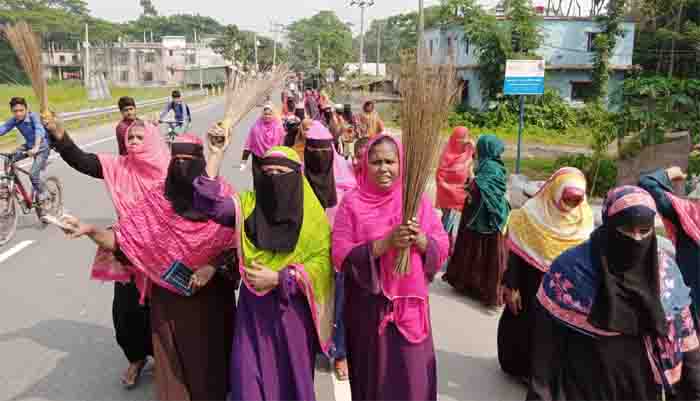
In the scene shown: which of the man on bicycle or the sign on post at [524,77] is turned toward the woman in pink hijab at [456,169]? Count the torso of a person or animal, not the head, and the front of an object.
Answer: the sign on post

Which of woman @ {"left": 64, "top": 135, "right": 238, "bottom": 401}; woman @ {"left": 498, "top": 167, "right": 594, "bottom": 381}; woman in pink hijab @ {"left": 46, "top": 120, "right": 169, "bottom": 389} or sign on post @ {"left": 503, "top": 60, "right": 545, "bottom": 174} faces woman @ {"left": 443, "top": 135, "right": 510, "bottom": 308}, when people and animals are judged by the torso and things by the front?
the sign on post

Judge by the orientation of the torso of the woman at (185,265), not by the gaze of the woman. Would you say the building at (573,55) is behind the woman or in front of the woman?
behind

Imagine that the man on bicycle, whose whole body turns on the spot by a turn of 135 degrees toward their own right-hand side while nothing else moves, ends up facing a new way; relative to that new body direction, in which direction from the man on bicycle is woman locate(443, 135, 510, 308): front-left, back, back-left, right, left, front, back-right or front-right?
back-right

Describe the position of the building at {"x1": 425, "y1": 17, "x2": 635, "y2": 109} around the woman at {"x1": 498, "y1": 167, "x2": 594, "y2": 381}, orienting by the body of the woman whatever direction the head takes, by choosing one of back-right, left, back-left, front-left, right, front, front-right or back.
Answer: back-left

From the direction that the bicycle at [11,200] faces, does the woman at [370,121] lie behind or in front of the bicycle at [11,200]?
behind

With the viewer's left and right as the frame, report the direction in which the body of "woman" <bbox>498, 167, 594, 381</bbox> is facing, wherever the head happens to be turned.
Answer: facing the viewer and to the right of the viewer

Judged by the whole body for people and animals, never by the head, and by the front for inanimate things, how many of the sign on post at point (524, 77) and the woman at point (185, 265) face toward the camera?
2

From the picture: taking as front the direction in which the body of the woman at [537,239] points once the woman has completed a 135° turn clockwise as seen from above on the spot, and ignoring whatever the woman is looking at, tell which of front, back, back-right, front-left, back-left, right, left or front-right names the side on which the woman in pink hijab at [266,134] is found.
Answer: front-right

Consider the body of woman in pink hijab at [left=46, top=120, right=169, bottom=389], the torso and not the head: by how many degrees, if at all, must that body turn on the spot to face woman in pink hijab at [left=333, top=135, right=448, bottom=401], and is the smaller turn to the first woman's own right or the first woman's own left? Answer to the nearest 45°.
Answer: approximately 90° to the first woman's own left
